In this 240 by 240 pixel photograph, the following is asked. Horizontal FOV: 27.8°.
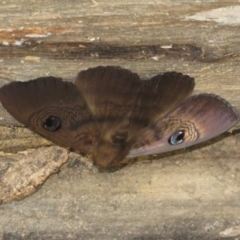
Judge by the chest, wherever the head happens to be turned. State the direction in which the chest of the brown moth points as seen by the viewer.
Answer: toward the camera
